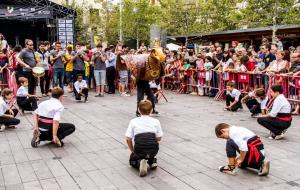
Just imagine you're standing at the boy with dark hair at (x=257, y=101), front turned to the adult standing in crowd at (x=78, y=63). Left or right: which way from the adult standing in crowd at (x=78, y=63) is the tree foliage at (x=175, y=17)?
right

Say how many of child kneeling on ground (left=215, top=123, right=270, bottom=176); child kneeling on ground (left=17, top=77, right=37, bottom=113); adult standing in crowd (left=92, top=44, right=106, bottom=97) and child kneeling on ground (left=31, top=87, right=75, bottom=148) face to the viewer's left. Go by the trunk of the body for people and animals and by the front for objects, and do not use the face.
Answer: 1

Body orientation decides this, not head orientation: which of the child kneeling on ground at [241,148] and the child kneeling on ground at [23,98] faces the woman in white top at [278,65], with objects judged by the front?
the child kneeling on ground at [23,98]

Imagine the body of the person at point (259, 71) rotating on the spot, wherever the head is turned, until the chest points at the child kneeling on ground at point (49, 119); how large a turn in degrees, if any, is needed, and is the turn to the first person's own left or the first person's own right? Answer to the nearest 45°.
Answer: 0° — they already face them

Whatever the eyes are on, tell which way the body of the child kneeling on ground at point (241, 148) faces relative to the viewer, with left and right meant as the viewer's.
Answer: facing to the left of the viewer

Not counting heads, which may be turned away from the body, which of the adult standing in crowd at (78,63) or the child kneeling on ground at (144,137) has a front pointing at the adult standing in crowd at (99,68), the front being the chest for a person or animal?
the child kneeling on ground

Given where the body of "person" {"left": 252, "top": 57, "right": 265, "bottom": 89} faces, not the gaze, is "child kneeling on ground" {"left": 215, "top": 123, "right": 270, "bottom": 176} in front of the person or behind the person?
in front

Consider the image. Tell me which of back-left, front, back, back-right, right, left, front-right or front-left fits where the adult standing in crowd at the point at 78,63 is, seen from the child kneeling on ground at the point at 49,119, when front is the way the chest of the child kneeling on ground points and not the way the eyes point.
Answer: front-left

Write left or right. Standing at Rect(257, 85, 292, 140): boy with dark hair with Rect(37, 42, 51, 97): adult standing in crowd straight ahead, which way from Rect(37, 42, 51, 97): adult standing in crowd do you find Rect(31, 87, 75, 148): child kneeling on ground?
left

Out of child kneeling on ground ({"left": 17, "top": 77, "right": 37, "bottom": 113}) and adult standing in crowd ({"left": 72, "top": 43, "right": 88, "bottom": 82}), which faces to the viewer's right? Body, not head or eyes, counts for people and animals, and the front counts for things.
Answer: the child kneeling on ground

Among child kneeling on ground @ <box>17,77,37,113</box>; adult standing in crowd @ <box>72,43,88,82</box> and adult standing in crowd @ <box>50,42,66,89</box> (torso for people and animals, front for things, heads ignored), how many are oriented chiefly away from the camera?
0

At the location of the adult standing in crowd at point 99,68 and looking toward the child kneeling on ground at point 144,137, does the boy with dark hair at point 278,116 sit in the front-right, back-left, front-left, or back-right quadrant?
front-left

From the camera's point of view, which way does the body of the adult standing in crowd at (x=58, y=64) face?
toward the camera

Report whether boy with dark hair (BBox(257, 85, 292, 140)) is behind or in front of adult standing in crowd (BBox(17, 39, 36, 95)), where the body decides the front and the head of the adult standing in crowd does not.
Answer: in front

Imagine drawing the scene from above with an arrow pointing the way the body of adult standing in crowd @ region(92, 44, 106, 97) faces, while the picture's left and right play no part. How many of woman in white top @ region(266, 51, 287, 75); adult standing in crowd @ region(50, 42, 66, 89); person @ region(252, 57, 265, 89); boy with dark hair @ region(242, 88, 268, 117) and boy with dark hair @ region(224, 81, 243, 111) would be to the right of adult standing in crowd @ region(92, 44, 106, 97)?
1

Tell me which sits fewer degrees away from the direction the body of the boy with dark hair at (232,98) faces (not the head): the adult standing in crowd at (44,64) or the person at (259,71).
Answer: the adult standing in crowd

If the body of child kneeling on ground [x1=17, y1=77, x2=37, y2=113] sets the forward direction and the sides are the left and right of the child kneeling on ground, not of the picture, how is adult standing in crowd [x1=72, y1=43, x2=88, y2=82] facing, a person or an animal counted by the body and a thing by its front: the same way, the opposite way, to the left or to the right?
to the right

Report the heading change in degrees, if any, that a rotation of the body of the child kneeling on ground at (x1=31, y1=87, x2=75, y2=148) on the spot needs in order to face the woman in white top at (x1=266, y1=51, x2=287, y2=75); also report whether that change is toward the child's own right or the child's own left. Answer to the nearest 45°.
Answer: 0° — they already face them
